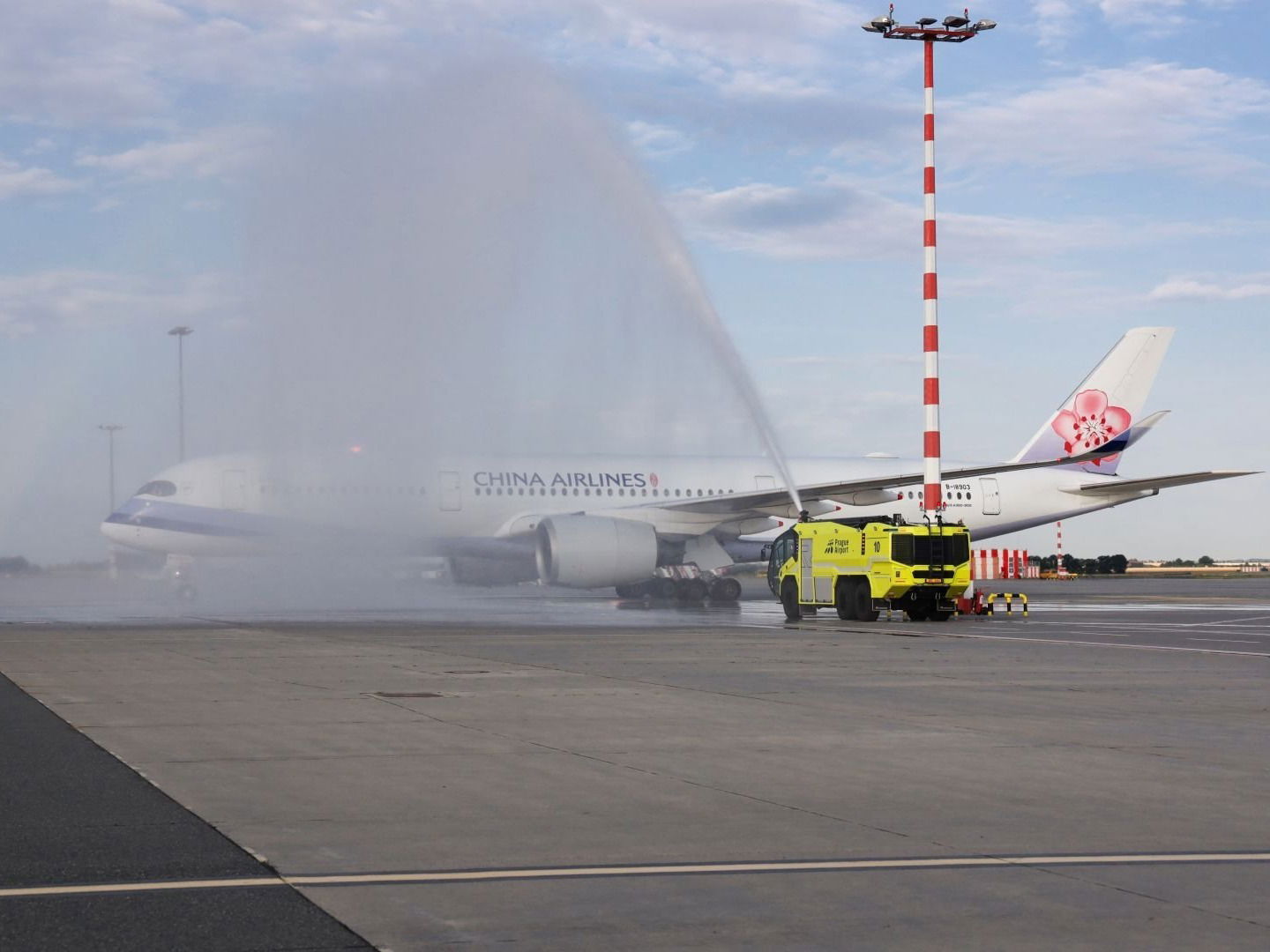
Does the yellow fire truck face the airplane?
yes

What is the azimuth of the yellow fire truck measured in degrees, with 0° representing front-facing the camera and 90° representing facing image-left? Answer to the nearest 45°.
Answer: approximately 135°
